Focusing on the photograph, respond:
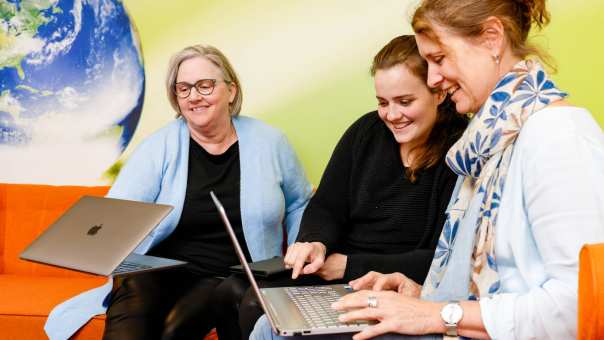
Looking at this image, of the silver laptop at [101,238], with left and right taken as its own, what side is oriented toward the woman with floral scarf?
right

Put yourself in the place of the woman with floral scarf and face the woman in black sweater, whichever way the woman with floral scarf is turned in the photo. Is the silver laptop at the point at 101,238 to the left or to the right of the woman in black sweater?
left

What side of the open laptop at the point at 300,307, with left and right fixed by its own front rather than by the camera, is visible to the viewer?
right

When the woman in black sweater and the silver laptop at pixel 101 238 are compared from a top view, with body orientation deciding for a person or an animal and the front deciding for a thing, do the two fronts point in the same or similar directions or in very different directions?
very different directions

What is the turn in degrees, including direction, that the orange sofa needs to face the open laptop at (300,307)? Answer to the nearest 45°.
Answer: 0° — it already faces it

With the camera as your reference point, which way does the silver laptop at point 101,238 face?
facing away from the viewer and to the right of the viewer

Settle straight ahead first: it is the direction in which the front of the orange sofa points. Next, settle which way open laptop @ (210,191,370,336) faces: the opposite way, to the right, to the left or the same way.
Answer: to the left

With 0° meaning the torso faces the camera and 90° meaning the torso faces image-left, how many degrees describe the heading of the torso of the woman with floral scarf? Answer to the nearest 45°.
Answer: approximately 90°

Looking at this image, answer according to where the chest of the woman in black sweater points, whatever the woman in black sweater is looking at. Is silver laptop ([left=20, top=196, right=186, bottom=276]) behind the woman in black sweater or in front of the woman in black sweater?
in front

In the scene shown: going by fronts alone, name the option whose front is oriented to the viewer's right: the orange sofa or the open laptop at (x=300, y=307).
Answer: the open laptop
